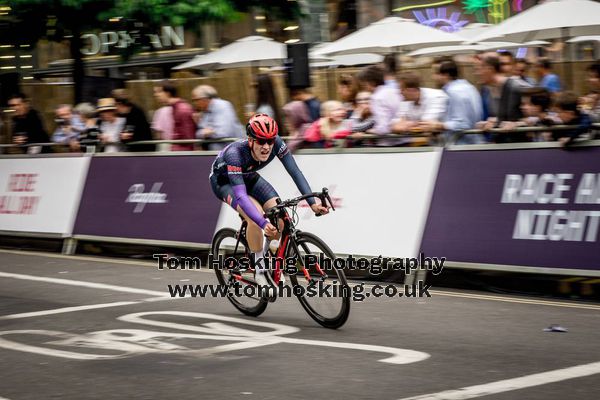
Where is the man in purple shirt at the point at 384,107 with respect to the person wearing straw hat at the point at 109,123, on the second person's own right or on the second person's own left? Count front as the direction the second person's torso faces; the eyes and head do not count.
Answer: on the second person's own left

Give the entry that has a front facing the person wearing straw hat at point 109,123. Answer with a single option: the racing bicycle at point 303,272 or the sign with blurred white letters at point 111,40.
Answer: the sign with blurred white letters

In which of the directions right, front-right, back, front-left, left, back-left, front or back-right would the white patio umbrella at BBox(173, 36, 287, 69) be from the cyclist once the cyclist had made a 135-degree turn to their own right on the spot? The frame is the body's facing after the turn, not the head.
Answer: right

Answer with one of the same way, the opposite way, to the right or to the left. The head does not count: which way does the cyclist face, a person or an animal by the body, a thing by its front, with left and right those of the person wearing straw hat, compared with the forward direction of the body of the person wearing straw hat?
to the left

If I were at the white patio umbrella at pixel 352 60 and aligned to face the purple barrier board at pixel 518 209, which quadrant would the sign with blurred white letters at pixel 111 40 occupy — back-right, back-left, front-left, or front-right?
back-right

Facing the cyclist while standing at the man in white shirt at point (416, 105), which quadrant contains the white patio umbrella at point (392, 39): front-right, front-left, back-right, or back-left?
back-right

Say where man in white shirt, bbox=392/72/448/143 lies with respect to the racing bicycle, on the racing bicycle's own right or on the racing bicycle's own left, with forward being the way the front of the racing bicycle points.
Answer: on the racing bicycle's own left

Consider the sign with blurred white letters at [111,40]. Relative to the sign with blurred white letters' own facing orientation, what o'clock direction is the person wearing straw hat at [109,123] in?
The person wearing straw hat is roughly at 12 o'clock from the sign with blurred white letters.

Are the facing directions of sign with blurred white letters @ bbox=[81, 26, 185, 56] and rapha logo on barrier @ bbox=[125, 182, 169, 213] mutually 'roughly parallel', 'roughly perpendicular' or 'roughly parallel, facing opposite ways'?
roughly parallel

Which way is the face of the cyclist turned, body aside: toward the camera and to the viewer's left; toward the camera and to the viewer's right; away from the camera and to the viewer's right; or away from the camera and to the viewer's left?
toward the camera and to the viewer's right

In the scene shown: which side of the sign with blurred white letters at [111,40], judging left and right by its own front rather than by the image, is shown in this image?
front

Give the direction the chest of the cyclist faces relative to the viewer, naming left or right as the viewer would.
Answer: facing the viewer and to the right of the viewer

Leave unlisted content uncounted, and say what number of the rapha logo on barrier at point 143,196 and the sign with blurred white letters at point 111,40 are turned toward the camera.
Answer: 2

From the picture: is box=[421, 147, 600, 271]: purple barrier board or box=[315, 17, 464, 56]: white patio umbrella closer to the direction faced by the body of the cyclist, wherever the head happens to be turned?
the purple barrier board

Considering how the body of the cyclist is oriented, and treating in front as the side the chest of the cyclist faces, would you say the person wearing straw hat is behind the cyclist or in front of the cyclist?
behind

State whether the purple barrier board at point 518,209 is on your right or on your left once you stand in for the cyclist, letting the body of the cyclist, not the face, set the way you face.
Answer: on your left

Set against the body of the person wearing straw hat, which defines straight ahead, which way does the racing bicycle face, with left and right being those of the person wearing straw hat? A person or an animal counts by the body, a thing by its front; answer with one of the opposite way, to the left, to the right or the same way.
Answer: to the left
